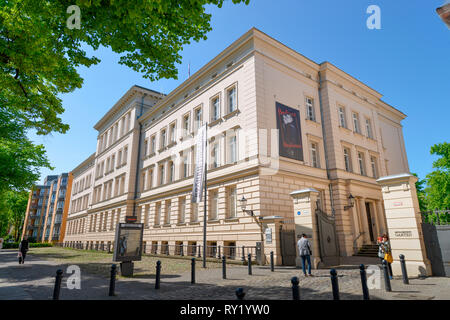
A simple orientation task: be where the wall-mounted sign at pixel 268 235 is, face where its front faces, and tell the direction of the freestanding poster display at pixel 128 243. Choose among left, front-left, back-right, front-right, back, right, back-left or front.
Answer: front-right

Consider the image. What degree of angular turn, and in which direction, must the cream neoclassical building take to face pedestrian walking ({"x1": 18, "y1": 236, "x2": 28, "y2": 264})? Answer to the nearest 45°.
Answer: approximately 135° to its right

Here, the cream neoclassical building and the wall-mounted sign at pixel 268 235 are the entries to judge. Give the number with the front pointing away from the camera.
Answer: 0

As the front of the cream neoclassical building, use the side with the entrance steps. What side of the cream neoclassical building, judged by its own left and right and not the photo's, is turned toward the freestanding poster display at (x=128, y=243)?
right

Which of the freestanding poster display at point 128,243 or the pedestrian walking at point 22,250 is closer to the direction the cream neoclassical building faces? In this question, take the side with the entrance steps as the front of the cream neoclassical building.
the freestanding poster display

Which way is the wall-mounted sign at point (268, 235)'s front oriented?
toward the camera

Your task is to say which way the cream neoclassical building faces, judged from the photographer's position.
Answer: facing the viewer and to the right of the viewer
